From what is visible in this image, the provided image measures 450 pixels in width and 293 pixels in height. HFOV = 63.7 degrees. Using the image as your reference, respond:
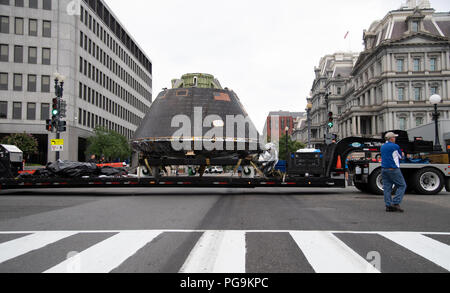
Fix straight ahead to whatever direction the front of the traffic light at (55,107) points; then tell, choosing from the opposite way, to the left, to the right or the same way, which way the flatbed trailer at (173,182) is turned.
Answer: to the left

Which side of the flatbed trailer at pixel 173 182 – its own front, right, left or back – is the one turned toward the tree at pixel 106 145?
left

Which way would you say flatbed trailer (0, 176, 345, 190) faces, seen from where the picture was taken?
facing to the right of the viewer

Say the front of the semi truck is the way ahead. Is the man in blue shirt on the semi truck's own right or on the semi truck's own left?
on the semi truck's own right

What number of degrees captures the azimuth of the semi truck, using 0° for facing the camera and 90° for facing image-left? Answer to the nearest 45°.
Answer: approximately 270°

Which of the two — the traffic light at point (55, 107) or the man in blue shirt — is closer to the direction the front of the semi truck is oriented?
the man in blue shirt

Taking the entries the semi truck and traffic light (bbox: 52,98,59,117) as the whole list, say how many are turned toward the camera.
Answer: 1

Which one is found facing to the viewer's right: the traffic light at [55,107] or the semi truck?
the semi truck

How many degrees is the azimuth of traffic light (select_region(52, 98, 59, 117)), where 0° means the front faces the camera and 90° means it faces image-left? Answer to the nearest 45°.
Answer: approximately 0°

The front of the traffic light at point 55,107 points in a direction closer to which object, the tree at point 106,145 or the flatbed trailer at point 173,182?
the flatbed trailer
